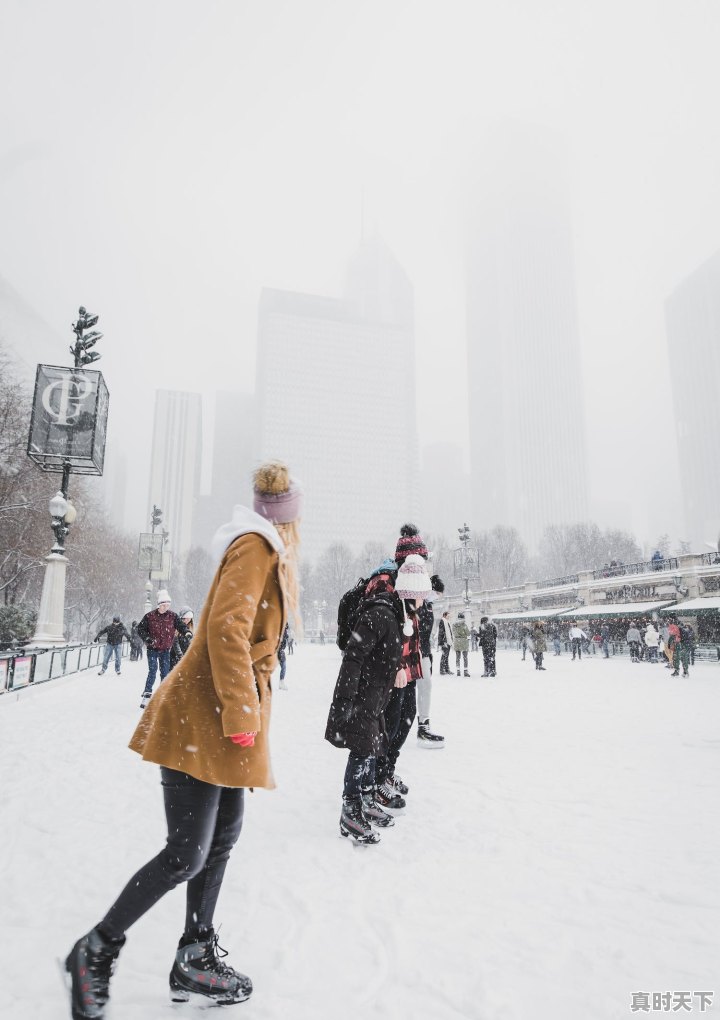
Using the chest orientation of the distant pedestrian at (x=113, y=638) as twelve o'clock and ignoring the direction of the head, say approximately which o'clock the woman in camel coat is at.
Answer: The woman in camel coat is roughly at 12 o'clock from the distant pedestrian.

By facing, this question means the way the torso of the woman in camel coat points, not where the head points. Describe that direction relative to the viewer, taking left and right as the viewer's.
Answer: facing to the right of the viewer

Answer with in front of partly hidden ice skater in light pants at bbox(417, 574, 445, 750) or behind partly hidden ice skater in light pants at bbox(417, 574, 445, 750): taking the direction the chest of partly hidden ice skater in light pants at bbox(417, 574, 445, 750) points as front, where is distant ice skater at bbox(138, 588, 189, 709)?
behind

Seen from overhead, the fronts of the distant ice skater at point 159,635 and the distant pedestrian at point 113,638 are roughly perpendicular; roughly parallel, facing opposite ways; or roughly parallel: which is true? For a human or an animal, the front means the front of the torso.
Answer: roughly parallel

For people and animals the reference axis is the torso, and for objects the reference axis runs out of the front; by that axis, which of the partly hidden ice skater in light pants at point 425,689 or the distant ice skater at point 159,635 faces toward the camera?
the distant ice skater at point 159,635

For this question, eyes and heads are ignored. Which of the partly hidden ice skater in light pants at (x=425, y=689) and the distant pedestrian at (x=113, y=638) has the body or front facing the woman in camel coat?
the distant pedestrian at (x=113, y=638)

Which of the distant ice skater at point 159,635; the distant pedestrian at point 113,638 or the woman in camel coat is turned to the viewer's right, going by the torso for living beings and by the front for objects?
the woman in camel coat

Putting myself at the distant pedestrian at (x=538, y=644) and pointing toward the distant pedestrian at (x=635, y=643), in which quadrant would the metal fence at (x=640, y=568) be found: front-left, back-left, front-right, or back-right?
front-left

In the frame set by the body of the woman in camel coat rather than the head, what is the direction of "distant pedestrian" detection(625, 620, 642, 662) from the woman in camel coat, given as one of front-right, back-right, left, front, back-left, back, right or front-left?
front-left

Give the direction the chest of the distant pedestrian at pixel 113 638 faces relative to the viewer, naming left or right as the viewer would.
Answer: facing the viewer
